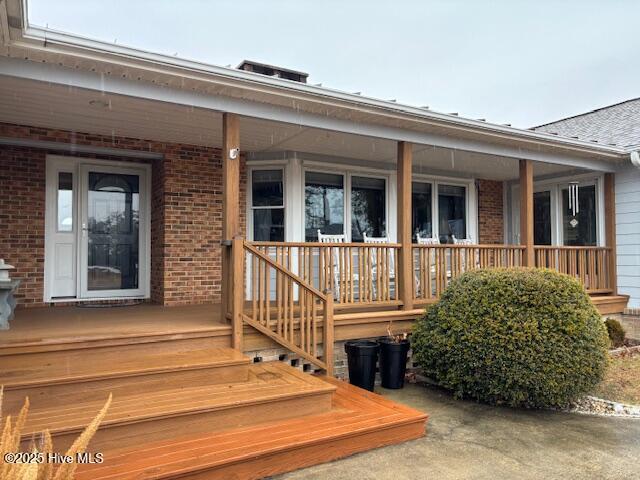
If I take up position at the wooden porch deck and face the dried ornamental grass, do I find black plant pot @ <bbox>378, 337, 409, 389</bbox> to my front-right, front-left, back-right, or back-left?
back-left

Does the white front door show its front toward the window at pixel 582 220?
no

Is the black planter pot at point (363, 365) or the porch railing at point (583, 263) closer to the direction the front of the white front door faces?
the black planter pot

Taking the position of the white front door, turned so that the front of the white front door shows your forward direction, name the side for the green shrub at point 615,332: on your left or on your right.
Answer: on your left

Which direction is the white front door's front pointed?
toward the camera

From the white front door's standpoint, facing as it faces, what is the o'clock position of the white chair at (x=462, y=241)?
The white chair is roughly at 9 o'clock from the white front door.

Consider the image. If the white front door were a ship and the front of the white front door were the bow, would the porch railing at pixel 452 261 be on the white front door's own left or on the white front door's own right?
on the white front door's own left

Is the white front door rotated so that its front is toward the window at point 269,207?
no

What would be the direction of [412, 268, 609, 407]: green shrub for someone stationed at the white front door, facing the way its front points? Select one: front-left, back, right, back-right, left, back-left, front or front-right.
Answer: front-left

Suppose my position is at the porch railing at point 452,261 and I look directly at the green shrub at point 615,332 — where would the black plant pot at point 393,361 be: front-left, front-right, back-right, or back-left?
back-right

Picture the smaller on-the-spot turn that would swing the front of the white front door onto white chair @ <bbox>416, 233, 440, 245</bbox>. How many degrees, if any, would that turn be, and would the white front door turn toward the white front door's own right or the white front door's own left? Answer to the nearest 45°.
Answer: approximately 90° to the white front door's own left

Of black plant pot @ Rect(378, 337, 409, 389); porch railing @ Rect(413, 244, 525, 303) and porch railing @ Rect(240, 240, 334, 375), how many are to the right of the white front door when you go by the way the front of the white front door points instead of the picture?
0

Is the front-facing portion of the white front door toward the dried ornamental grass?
yes

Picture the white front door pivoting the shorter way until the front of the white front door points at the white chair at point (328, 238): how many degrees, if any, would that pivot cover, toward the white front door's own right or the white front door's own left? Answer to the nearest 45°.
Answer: approximately 90° to the white front door's own left

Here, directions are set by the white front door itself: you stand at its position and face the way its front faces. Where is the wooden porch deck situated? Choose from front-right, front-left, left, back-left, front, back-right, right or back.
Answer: front

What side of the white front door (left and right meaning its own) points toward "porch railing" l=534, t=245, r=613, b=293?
left
